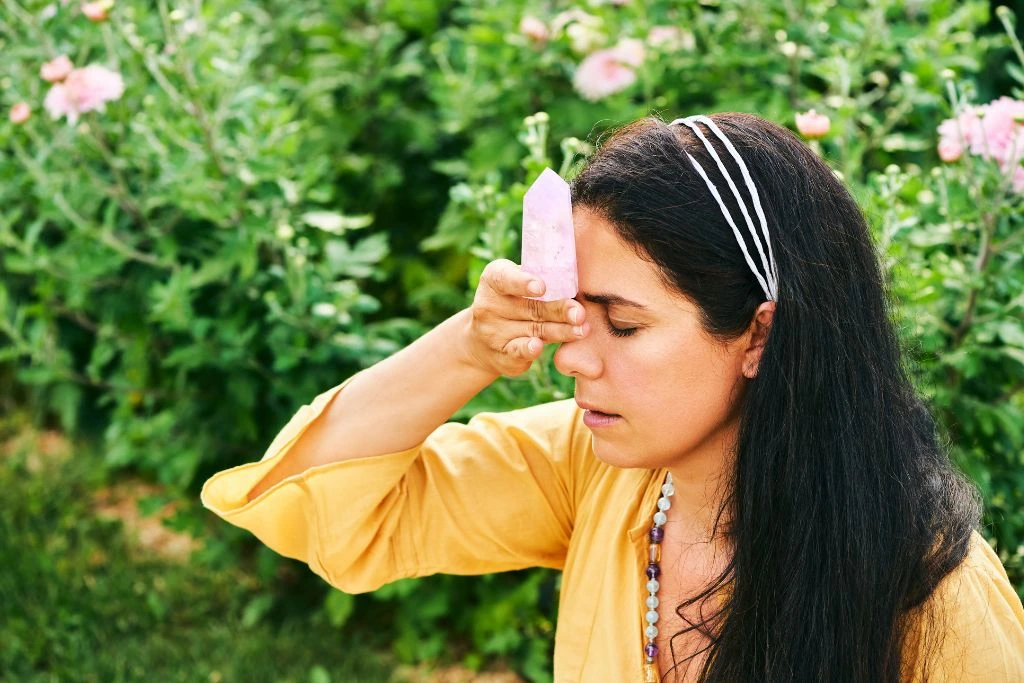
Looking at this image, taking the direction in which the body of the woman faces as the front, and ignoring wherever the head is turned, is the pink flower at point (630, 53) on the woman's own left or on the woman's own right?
on the woman's own right

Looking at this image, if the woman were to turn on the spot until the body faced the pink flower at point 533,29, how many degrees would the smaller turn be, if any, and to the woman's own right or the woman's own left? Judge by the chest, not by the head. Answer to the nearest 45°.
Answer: approximately 135° to the woman's own right

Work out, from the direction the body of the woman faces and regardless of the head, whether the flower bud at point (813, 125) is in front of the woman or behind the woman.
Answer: behind

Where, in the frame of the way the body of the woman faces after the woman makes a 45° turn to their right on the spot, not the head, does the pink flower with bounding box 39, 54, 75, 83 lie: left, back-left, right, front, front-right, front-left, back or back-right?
front-right

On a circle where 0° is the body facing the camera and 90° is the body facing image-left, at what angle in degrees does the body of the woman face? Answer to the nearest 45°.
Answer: approximately 45°

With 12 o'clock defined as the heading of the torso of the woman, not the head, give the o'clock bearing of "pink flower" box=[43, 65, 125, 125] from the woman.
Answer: The pink flower is roughly at 3 o'clock from the woman.

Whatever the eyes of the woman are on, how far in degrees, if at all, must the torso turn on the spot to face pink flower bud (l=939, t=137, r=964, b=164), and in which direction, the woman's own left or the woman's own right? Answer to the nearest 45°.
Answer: approximately 180°

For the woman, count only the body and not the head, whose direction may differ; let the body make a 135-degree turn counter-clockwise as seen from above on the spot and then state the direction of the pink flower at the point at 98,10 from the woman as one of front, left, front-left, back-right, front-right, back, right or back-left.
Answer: back-left

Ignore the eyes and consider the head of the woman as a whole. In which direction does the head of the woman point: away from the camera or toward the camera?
toward the camera

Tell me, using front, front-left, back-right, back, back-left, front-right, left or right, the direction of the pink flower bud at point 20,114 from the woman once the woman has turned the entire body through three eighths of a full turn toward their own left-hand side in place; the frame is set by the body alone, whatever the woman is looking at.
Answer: back-left
